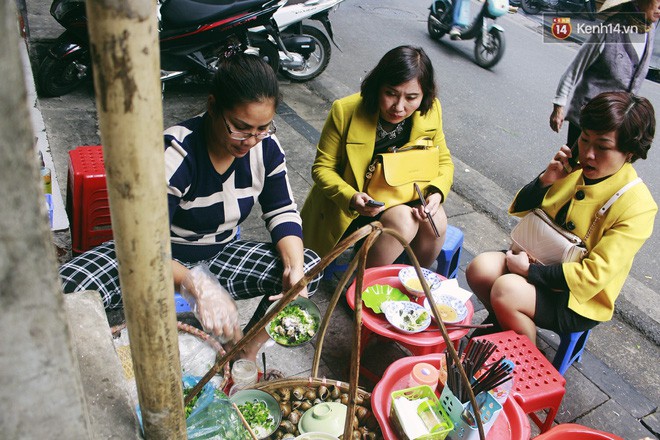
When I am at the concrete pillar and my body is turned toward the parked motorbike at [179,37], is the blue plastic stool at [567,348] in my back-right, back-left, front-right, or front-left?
front-right

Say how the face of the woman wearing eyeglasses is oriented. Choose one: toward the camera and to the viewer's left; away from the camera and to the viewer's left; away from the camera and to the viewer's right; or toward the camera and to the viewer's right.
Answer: toward the camera and to the viewer's right

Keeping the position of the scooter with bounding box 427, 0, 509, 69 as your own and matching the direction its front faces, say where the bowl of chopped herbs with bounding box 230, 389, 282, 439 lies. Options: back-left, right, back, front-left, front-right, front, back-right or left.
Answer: front-right

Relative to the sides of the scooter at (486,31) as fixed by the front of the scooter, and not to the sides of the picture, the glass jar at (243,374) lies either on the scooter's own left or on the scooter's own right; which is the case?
on the scooter's own right

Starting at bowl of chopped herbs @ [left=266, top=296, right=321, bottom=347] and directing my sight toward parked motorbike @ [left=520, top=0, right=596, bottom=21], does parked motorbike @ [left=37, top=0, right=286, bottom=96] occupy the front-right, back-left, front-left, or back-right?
front-left

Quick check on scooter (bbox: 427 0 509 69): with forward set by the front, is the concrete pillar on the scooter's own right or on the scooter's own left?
on the scooter's own right

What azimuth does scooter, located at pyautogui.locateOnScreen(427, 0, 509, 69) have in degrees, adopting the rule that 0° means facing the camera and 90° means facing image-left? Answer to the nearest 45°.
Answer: approximately 315°
